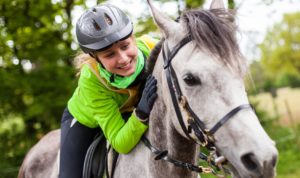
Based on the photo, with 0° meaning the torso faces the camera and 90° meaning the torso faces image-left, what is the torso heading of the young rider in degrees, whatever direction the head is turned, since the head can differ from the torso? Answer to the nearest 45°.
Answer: approximately 315°

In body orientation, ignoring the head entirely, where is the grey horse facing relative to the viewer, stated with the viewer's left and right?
facing the viewer and to the right of the viewer
